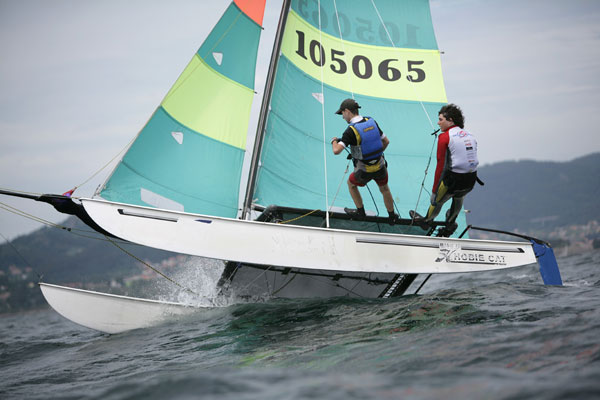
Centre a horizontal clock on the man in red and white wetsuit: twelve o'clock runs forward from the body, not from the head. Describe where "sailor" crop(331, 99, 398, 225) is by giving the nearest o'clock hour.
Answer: The sailor is roughly at 10 o'clock from the man in red and white wetsuit.

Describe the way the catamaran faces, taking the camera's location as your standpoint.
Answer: facing to the left of the viewer

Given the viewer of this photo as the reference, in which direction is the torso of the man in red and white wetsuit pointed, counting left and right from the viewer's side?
facing away from the viewer and to the left of the viewer

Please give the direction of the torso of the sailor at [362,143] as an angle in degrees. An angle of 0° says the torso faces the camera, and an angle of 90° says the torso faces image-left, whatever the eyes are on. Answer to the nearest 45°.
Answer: approximately 135°
